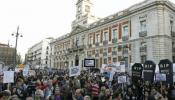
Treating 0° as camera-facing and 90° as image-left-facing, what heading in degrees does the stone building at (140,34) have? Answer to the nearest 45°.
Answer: approximately 45°
